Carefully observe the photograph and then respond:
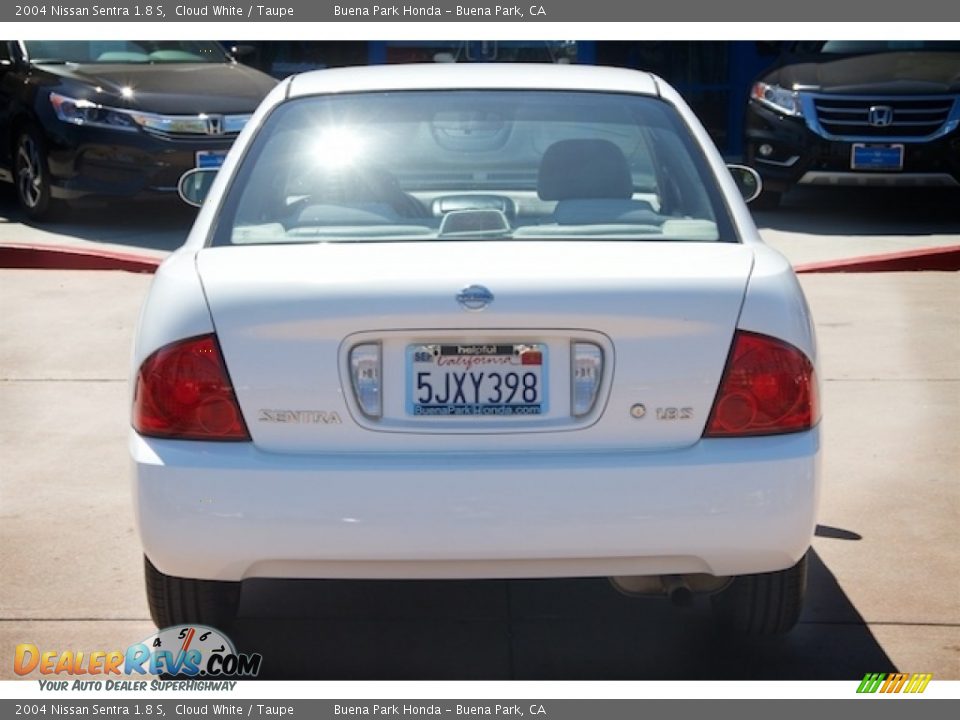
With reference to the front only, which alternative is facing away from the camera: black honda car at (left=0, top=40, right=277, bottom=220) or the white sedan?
the white sedan

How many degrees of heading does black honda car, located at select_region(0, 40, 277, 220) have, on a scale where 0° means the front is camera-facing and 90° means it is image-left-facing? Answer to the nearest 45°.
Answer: approximately 315°

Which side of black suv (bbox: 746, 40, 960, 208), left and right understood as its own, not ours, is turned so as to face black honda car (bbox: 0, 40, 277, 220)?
right

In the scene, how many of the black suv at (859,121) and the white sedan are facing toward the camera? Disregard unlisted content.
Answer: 1

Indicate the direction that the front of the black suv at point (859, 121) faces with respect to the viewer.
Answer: facing the viewer

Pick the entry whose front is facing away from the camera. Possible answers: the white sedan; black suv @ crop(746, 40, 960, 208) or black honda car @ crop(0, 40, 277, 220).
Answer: the white sedan

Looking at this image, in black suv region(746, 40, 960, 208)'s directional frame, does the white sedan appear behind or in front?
in front

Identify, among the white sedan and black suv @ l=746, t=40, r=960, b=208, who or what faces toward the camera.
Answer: the black suv

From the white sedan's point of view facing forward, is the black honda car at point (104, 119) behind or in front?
in front

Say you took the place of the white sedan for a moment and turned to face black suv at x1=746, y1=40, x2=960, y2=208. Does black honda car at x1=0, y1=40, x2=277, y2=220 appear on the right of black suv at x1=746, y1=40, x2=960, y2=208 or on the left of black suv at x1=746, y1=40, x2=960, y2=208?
left

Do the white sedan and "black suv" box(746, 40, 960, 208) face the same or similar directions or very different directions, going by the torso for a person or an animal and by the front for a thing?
very different directions

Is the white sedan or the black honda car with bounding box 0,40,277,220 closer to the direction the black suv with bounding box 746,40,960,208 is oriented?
the white sedan

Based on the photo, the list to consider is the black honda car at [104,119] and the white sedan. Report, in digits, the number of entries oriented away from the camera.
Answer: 1

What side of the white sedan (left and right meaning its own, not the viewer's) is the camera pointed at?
back
